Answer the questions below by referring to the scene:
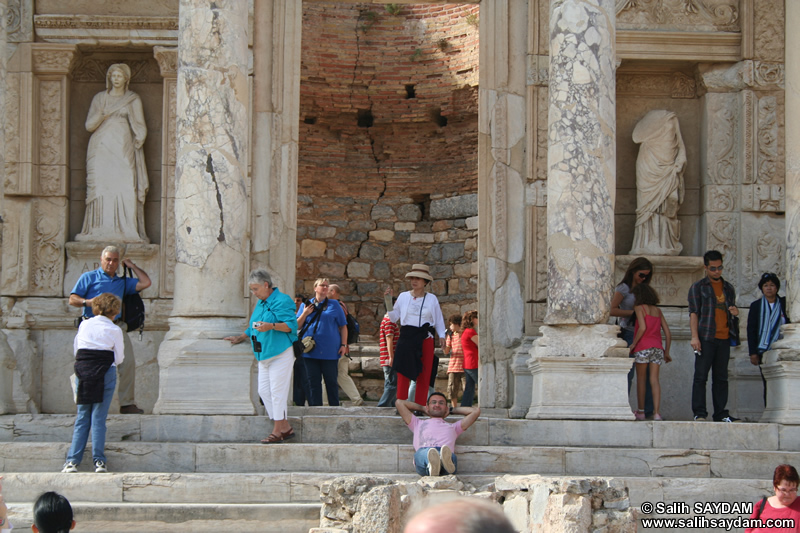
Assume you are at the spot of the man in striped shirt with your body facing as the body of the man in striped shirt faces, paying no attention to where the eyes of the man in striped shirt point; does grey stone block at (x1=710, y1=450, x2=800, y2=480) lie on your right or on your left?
on your right

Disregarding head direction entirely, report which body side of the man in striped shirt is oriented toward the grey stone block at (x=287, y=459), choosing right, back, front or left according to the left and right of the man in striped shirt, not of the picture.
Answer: right

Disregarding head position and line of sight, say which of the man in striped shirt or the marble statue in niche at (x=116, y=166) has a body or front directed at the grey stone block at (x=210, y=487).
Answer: the marble statue in niche

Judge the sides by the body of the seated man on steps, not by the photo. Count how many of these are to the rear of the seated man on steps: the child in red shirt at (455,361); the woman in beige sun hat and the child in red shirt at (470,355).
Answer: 3

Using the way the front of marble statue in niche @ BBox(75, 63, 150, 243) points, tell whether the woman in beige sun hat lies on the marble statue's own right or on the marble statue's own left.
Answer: on the marble statue's own left

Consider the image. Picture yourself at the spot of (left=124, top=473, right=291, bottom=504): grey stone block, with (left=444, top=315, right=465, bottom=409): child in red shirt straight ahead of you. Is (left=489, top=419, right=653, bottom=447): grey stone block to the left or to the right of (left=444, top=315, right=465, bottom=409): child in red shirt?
right
